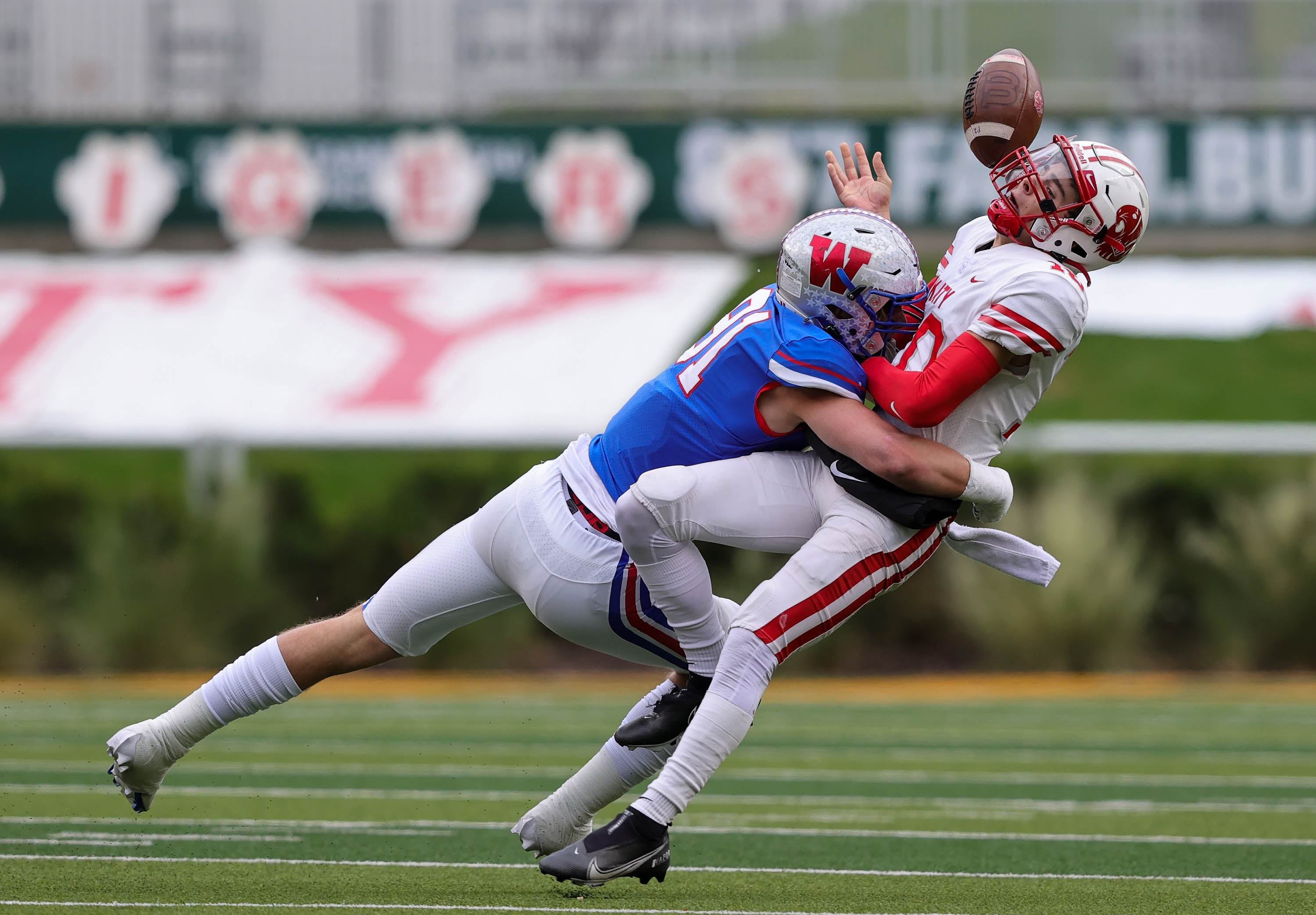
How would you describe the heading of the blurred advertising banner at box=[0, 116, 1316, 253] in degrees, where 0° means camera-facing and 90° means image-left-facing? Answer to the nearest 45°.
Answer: approximately 0°

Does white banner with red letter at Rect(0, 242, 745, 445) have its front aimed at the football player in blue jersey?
yes

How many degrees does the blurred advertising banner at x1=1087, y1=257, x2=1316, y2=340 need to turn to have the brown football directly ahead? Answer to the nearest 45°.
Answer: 0° — it already faces it

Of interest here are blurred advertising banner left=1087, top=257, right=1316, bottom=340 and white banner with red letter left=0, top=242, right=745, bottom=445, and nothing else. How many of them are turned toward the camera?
2

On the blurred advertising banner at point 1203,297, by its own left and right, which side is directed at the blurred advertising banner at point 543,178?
right

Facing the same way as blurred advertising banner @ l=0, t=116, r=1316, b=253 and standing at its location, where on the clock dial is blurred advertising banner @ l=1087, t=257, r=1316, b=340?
blurred advertising banner @ l=1087, t=257, r=1316, b=340 is roughly at 9 o'clock from blurred advertising banner @ l=0, t=116, r=1316, b=253.
